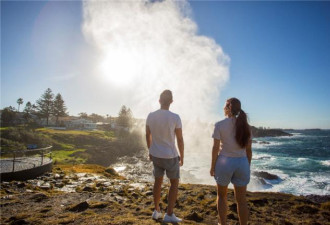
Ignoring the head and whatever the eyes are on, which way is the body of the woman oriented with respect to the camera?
away from the camera

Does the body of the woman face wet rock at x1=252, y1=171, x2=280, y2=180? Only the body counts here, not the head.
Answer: yes

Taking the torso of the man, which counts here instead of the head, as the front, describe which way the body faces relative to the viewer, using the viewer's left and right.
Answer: facing away from the viewer

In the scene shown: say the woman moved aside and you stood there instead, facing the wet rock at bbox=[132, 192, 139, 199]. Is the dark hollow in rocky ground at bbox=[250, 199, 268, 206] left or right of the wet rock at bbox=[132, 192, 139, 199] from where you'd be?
right

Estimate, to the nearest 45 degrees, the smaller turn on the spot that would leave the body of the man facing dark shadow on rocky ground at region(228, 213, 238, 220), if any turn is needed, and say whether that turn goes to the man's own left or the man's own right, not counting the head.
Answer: approximately 45° to the man's own right

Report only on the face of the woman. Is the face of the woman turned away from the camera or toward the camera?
away from the camera

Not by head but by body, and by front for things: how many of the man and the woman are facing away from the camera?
2

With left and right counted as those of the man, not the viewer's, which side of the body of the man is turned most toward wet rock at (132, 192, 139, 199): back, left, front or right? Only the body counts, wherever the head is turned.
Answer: front

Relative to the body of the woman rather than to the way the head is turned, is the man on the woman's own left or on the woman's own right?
on the woman's own left
